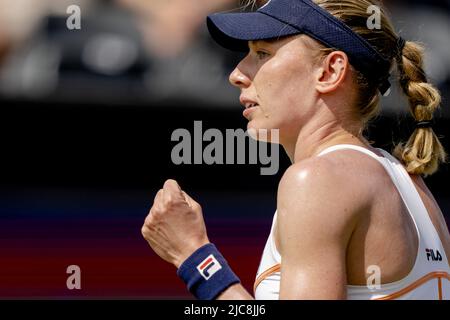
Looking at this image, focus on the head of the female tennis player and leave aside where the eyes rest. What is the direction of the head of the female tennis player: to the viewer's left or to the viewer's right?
to the viewer's left

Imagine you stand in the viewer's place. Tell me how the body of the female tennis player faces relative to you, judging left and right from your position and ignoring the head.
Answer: facing away from the viewer and to the left of the viewer
